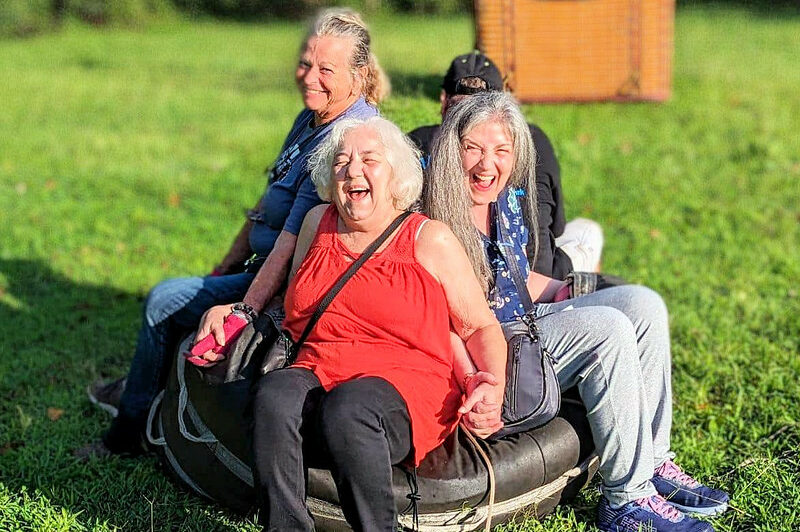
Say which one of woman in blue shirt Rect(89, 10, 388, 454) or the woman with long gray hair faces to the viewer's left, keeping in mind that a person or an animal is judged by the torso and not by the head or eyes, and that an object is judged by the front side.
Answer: the woman in blue shirt

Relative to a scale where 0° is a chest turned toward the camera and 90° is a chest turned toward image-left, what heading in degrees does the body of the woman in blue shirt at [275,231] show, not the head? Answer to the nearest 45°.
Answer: approximately 90°

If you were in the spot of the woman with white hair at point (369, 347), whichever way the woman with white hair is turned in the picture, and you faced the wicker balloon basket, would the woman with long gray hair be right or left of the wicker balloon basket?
right

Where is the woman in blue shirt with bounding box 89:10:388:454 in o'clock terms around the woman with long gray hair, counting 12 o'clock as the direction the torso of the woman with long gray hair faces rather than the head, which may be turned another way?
The woman in blue shirt is roughly at 5 o'clock from the woman with long gray hair.

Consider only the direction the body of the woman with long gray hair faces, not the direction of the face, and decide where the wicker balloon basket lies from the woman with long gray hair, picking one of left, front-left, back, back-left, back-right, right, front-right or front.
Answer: back-left

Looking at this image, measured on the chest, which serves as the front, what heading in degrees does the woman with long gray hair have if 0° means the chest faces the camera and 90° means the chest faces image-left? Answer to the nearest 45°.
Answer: approximately 315°

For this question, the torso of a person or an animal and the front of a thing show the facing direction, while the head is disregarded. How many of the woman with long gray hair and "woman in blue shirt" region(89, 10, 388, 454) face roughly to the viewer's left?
1

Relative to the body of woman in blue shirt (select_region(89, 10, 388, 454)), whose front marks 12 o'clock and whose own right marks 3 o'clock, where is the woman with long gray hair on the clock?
The woman with long gray hair is roughly at 7 o'clock from the woman in blue shirt.

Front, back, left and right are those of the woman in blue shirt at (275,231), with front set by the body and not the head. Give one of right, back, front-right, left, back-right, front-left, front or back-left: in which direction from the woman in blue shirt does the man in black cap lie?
back
